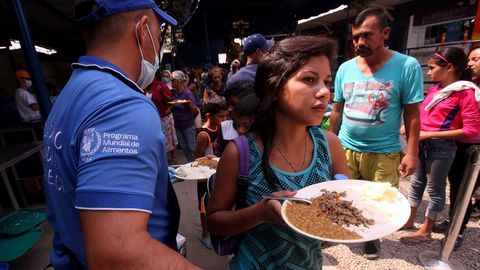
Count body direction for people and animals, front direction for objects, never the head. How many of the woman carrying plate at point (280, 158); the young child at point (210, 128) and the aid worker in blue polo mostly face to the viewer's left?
0

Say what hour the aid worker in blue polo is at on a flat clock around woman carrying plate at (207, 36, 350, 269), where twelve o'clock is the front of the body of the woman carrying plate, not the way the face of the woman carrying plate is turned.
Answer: The aid worker in blue polo is roughly at 3 o'clock from the woman carrying plate.

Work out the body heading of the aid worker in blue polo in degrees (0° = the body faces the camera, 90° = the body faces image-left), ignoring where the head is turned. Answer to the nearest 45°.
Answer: approximately 225°

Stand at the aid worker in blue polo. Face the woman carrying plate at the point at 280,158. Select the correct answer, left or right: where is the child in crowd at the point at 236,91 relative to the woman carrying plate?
left

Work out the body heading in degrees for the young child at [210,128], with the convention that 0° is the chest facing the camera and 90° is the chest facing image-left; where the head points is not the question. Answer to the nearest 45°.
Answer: approximately 315°

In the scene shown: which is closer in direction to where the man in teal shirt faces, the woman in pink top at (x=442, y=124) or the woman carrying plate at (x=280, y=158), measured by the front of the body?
the woman carrying plate

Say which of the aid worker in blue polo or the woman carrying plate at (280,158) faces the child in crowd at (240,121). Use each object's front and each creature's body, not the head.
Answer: the aid worker in blue polo

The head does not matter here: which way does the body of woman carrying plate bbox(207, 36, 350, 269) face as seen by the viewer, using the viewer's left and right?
facing the viewer and to the right of the viewer

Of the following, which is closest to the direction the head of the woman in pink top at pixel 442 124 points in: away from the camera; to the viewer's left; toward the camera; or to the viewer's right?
to the viewer's left

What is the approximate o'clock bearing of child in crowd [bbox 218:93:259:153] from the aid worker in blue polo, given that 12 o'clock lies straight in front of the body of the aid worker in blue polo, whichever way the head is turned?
The child in crowd is roughly at 12 o'clock from the aid worker in blue polo.

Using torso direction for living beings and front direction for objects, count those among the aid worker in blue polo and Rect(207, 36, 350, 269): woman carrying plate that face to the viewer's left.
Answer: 0
